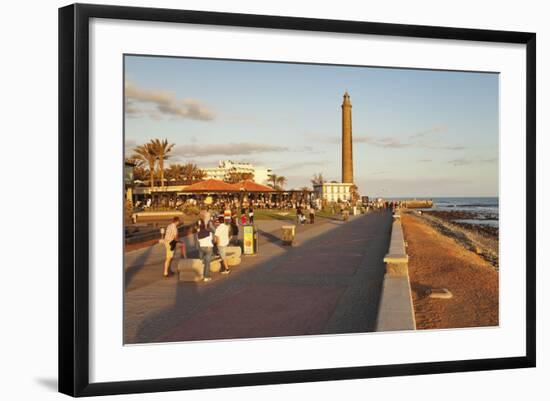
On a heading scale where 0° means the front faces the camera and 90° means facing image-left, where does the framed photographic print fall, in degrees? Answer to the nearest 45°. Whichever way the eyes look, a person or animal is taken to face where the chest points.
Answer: approximately 315°
